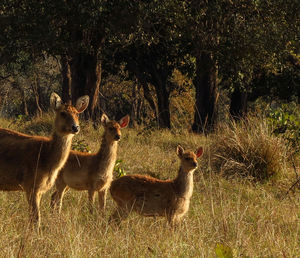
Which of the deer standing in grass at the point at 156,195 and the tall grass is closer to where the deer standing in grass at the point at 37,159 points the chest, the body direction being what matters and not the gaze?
the deer standing in grass

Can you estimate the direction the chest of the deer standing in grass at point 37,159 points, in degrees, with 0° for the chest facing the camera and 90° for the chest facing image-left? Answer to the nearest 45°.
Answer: approximately 270°

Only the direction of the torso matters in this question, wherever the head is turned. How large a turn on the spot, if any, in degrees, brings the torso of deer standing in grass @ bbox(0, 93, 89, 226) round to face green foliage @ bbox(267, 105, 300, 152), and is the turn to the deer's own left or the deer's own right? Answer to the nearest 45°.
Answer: approximately 45° to the deer's own left

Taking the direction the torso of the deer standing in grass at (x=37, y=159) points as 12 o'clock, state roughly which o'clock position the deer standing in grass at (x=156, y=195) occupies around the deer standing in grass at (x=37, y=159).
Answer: the deer standing in grass at (x=156, y=195) is roughly at 12 o'clock from the deer standing in grass at (x=37, y=159).

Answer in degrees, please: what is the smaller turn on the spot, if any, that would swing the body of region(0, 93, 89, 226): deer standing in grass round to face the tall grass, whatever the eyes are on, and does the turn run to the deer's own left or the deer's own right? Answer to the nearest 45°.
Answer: approximately 45° to the deer's own left
